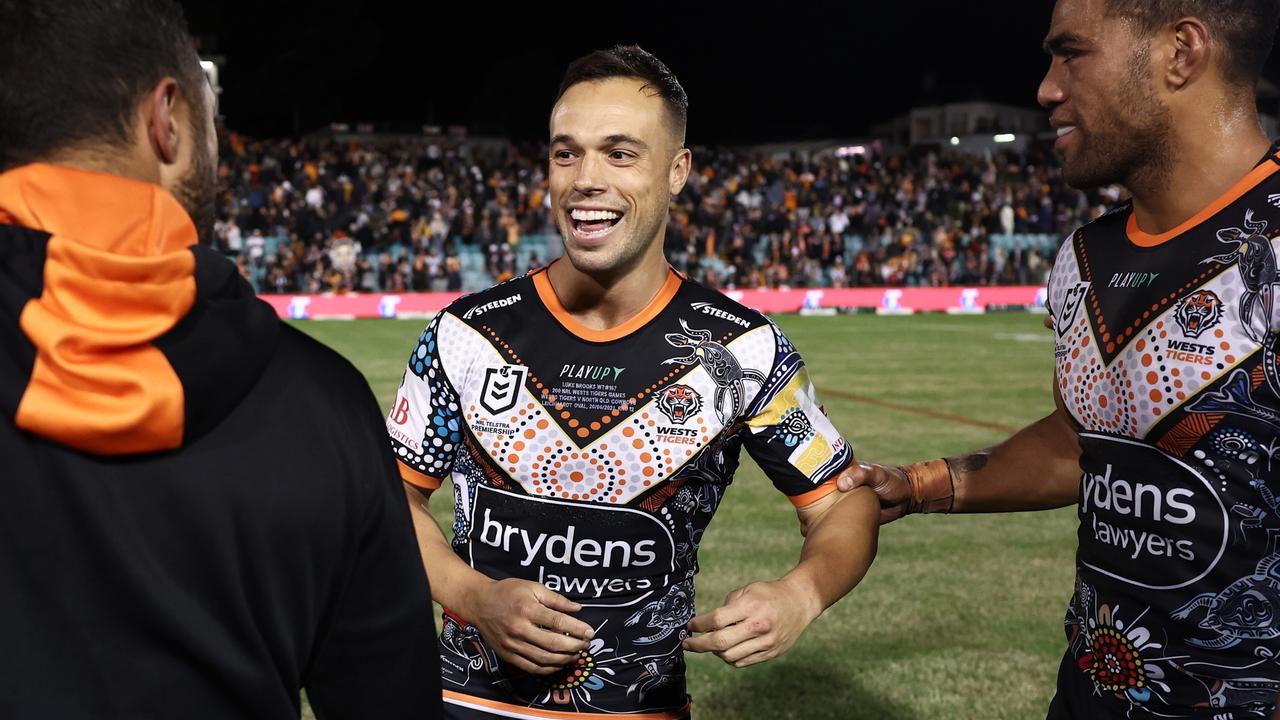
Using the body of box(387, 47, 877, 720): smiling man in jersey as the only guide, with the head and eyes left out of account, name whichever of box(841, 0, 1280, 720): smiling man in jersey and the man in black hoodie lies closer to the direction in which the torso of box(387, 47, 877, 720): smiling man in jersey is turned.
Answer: the man in black hoodie

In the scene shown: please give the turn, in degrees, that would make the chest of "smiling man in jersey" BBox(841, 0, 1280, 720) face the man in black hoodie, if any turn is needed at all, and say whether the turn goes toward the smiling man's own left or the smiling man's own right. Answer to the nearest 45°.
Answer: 0° — they already face them

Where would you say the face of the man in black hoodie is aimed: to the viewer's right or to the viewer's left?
to the viewer's right

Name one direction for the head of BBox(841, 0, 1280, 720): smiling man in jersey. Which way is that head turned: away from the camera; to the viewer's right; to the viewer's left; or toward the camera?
to the viewer's left

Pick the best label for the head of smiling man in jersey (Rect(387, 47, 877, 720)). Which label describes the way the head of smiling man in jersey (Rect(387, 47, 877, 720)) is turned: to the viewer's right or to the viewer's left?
to the viewer's left

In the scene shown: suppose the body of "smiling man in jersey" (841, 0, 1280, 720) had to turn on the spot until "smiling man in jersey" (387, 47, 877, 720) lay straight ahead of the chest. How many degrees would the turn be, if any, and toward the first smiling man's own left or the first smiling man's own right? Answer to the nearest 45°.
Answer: approximately 45° to the first smiling man's own right

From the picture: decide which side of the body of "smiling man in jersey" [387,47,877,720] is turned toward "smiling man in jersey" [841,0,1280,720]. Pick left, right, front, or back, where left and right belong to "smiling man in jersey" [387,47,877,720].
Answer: left

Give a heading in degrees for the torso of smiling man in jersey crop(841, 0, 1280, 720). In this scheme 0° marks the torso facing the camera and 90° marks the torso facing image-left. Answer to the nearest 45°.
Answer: approximately 45°

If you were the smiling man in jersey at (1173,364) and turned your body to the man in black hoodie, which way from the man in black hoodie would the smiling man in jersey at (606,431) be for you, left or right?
right

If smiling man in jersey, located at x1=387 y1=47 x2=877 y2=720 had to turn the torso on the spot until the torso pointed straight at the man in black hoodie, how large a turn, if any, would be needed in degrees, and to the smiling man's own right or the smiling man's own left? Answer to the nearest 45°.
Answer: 0° — they already face them

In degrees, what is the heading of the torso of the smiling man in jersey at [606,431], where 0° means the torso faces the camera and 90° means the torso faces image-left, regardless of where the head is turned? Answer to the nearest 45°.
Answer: approximately 0°

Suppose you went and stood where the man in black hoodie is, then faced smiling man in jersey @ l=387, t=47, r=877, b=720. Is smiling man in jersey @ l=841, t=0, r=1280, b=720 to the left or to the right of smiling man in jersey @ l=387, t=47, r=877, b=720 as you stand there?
right
